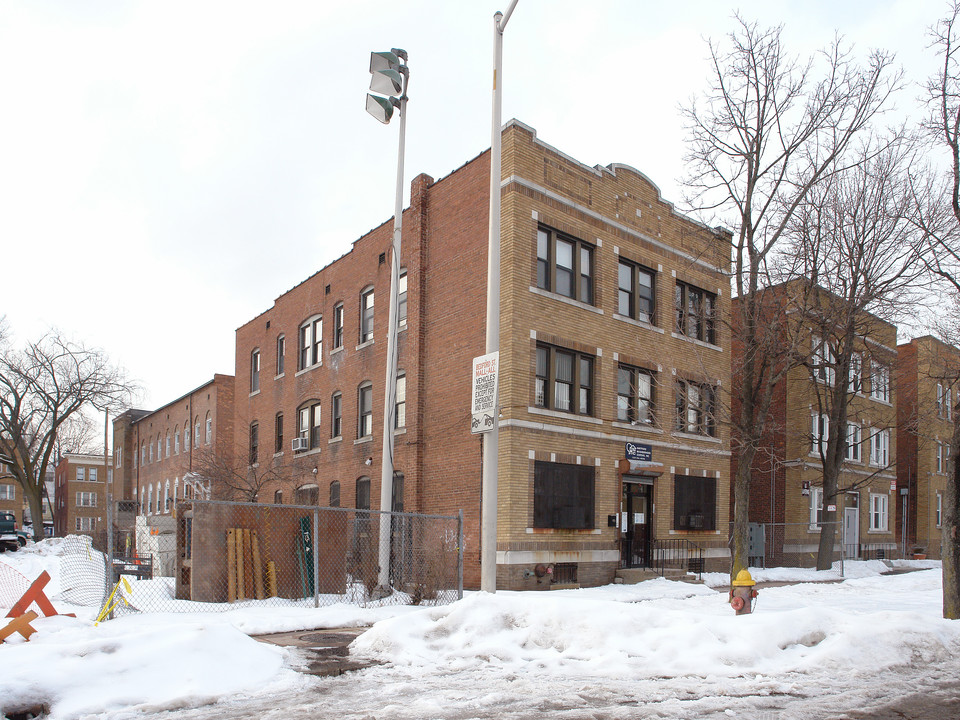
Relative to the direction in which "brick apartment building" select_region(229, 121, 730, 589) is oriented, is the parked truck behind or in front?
behind

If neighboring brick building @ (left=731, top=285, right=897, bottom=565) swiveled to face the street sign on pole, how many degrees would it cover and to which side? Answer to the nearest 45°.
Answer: approximately 45° to its right

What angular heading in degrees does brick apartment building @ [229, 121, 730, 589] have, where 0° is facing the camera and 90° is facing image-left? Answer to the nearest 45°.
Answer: approximately 315°

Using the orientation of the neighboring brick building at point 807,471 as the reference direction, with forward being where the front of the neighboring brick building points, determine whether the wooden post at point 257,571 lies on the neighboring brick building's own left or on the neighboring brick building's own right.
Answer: on the neighboring brick building's own right

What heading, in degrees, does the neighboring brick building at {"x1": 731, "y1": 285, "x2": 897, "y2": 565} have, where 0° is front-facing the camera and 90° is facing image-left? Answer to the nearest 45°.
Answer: approximately 315°
